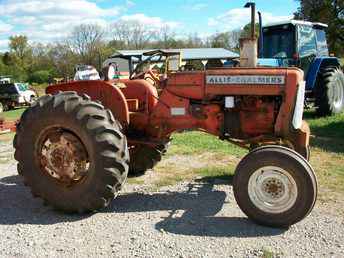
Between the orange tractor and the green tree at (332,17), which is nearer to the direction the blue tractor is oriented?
the orange tractor

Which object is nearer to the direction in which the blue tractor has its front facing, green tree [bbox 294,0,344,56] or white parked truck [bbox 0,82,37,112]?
the white parked truck

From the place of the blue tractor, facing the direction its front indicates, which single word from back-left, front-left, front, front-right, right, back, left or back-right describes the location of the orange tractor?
front-left

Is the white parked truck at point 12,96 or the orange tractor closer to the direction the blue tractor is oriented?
the orange tractor

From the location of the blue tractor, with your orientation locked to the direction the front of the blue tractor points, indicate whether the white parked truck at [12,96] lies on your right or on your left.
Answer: on your right

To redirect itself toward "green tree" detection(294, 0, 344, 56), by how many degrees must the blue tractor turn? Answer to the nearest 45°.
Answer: approximately 135° to its right
